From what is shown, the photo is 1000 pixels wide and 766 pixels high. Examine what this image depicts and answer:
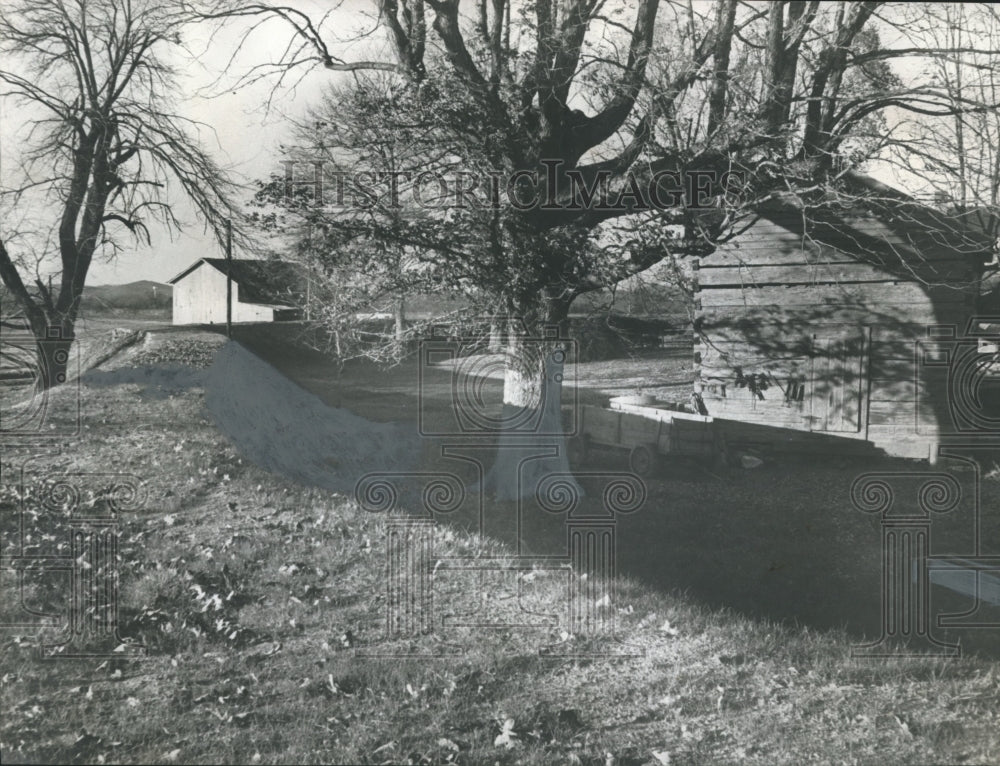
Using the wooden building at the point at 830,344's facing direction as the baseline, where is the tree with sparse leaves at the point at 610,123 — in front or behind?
in front

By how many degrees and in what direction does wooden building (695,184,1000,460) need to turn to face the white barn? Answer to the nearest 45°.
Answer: approximately 135° to its right

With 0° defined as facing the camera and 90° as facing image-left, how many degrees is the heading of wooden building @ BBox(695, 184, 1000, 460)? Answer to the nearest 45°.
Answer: approximately 0°
